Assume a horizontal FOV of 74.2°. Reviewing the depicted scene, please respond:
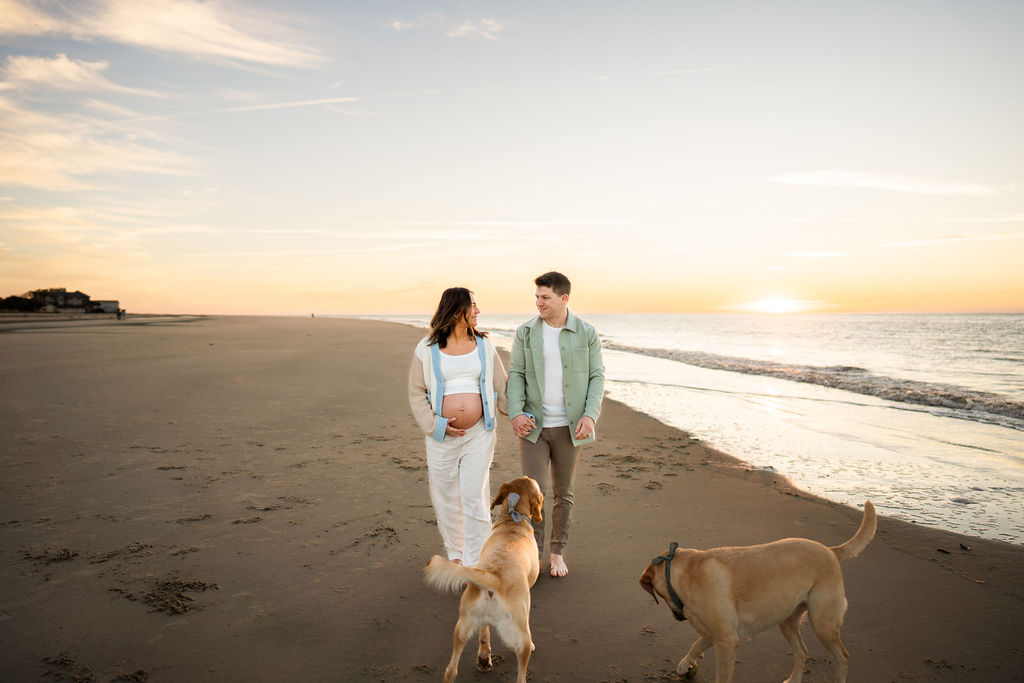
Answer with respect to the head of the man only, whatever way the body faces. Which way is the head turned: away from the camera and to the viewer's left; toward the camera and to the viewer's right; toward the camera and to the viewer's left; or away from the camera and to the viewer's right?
toward the camera and to the viewer's left

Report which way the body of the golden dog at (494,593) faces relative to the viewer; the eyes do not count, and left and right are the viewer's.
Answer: facing away from the viewer

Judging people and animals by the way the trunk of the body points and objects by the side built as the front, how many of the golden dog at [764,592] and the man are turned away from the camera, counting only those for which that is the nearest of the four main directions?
0

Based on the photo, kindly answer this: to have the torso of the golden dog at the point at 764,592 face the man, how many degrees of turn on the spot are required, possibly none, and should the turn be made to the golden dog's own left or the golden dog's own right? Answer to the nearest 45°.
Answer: approximately 45° to the golden dog's own right

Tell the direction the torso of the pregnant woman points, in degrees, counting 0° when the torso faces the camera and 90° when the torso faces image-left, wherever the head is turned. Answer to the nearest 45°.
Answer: approximately 0°

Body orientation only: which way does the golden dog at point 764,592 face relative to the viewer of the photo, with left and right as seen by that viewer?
facing to the left of the viewer

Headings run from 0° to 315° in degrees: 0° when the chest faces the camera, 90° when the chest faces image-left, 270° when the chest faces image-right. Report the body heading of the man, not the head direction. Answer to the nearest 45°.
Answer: approximately 0°

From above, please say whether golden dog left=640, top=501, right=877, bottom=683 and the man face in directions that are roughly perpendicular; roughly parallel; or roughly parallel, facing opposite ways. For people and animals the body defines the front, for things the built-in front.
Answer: roughly perpendicular

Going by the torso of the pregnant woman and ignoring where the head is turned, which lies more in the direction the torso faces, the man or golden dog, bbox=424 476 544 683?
the golden dog

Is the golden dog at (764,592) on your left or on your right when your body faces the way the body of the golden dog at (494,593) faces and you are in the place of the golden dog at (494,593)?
on your right

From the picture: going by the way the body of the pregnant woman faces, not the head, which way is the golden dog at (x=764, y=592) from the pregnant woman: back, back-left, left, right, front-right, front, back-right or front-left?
front-left

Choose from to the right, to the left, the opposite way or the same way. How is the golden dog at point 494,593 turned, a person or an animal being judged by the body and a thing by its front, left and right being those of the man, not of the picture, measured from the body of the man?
the opposite way
